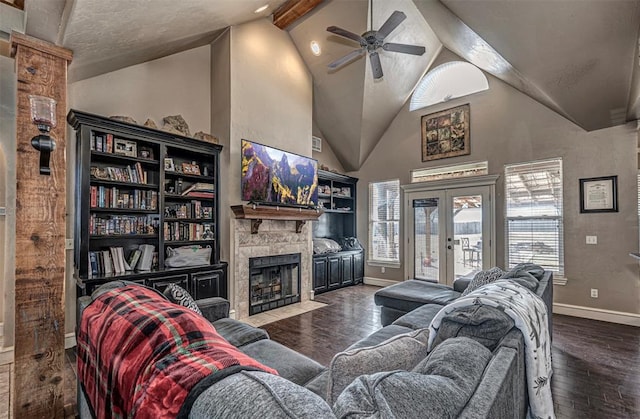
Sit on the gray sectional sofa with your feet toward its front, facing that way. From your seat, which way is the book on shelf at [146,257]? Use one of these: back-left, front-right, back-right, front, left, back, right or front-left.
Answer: front-left

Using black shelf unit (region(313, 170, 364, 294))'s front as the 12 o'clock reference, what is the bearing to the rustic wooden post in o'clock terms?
The rustic wooden post is roughly at 2 o'clock from the black shelf unit.

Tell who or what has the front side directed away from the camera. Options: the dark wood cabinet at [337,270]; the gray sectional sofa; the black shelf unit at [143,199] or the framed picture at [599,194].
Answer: the gray sectional sofa

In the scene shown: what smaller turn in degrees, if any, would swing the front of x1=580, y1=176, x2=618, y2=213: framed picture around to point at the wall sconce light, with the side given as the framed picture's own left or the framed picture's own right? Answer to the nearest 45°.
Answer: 0° — it already faces it

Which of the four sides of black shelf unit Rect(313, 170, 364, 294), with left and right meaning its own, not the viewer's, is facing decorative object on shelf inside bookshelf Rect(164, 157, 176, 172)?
right

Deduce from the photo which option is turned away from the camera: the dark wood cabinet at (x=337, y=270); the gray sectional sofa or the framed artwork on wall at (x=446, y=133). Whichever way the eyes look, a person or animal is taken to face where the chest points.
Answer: the gray sectional sofa

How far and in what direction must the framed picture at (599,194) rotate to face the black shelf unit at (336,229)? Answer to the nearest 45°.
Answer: approximately 45° to its right

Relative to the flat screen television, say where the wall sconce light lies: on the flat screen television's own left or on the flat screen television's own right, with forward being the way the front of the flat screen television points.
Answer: on the flat screen television's own right

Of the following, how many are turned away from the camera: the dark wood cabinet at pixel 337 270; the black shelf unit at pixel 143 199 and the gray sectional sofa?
1

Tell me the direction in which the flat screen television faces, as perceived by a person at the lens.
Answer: facing the viewer and to the right of the viewer

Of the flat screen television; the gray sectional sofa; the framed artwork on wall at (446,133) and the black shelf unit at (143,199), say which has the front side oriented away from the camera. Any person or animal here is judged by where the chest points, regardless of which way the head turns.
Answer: the gray sectional sofa

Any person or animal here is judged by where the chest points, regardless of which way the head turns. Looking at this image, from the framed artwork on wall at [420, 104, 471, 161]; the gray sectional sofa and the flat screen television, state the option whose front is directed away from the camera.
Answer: the gray sectional sofa

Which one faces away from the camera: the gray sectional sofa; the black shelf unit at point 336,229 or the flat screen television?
the gray sectional sofa

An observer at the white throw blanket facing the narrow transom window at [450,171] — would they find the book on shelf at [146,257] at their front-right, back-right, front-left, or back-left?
front-left

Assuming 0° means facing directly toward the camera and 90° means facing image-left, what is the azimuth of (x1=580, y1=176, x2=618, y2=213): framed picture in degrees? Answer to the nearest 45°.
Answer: approximately 45°

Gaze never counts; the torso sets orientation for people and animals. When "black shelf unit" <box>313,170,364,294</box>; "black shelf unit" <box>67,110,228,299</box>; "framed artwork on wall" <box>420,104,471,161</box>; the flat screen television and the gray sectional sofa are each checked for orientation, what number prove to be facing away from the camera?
1
